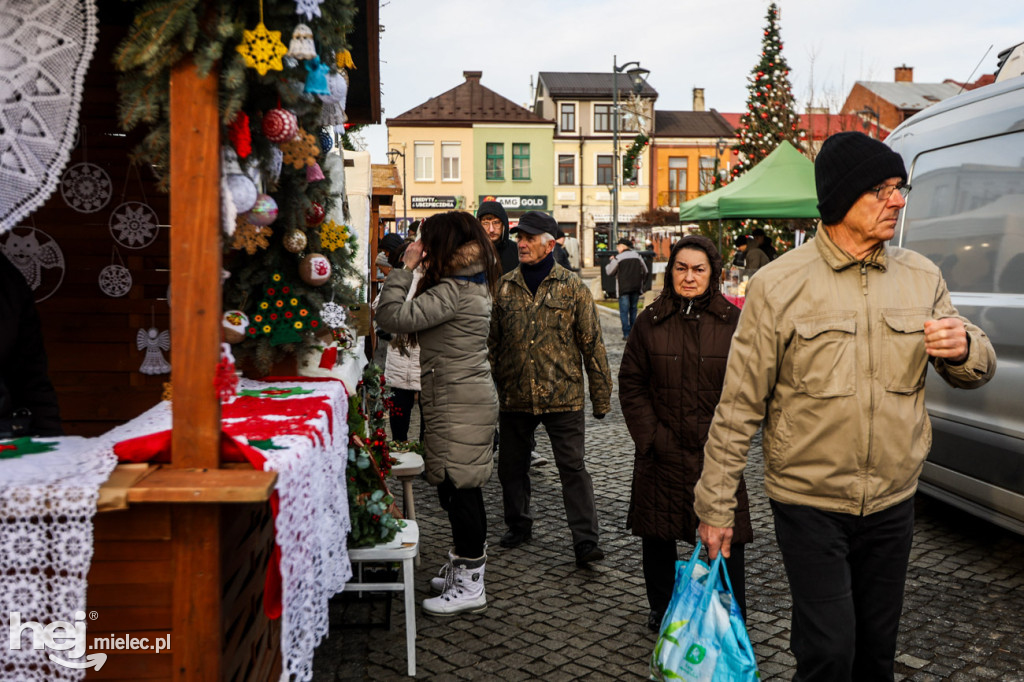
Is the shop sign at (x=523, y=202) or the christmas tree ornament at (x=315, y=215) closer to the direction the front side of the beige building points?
the christmas tree ornament

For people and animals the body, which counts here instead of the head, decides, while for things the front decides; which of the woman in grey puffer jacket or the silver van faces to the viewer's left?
the woman in grey puffer jacket

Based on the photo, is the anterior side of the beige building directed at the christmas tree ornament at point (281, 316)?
yes

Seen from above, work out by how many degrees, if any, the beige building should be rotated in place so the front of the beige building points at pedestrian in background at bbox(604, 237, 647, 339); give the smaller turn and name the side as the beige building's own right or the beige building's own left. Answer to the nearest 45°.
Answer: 0° — it already faces them

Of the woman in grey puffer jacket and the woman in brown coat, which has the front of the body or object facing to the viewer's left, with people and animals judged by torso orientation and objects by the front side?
the woman in grey puffer jacket

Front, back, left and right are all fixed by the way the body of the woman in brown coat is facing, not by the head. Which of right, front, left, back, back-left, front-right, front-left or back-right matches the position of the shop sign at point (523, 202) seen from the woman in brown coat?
back

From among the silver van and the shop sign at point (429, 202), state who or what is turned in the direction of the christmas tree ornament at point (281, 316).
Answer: the shop sign

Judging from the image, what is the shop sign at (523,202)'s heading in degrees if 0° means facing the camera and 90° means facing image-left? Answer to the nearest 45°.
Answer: approximately 0°

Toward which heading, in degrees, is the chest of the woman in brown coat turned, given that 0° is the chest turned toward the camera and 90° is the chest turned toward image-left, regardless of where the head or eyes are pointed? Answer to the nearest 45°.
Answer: approximately 0°

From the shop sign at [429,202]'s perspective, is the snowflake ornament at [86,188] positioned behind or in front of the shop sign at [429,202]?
in front
